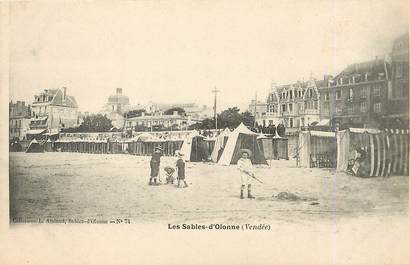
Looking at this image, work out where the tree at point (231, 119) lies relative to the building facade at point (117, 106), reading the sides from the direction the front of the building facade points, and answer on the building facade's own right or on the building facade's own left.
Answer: on the building facade's own left

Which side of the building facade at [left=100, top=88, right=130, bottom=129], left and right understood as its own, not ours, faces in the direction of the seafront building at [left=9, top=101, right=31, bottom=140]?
right

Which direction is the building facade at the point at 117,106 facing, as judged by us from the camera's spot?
facing the viewer

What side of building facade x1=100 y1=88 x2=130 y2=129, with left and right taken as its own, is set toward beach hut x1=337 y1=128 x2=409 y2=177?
front

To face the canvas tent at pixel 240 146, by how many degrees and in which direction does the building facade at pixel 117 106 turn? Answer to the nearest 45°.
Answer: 0° — it already faces it

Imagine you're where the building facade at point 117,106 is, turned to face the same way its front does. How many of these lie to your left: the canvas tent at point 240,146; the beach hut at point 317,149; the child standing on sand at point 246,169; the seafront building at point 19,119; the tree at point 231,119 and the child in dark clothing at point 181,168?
5

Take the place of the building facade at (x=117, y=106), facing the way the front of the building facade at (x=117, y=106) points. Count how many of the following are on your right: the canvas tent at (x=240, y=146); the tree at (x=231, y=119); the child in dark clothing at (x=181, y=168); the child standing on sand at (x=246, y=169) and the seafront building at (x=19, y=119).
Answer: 1

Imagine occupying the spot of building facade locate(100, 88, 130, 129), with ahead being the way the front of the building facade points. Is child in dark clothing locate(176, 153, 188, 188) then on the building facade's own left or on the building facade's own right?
on the building facade's own left

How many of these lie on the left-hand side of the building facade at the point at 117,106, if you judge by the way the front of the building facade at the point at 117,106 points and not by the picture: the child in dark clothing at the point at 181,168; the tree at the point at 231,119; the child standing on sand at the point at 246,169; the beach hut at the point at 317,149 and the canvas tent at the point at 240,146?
5
